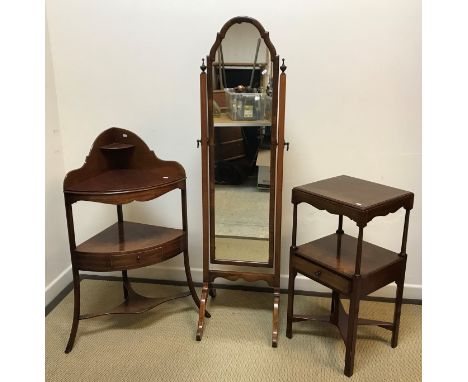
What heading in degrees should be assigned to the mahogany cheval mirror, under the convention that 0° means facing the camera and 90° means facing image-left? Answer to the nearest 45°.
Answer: approximately 0°

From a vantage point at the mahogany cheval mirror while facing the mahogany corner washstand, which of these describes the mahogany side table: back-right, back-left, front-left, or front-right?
back-left
